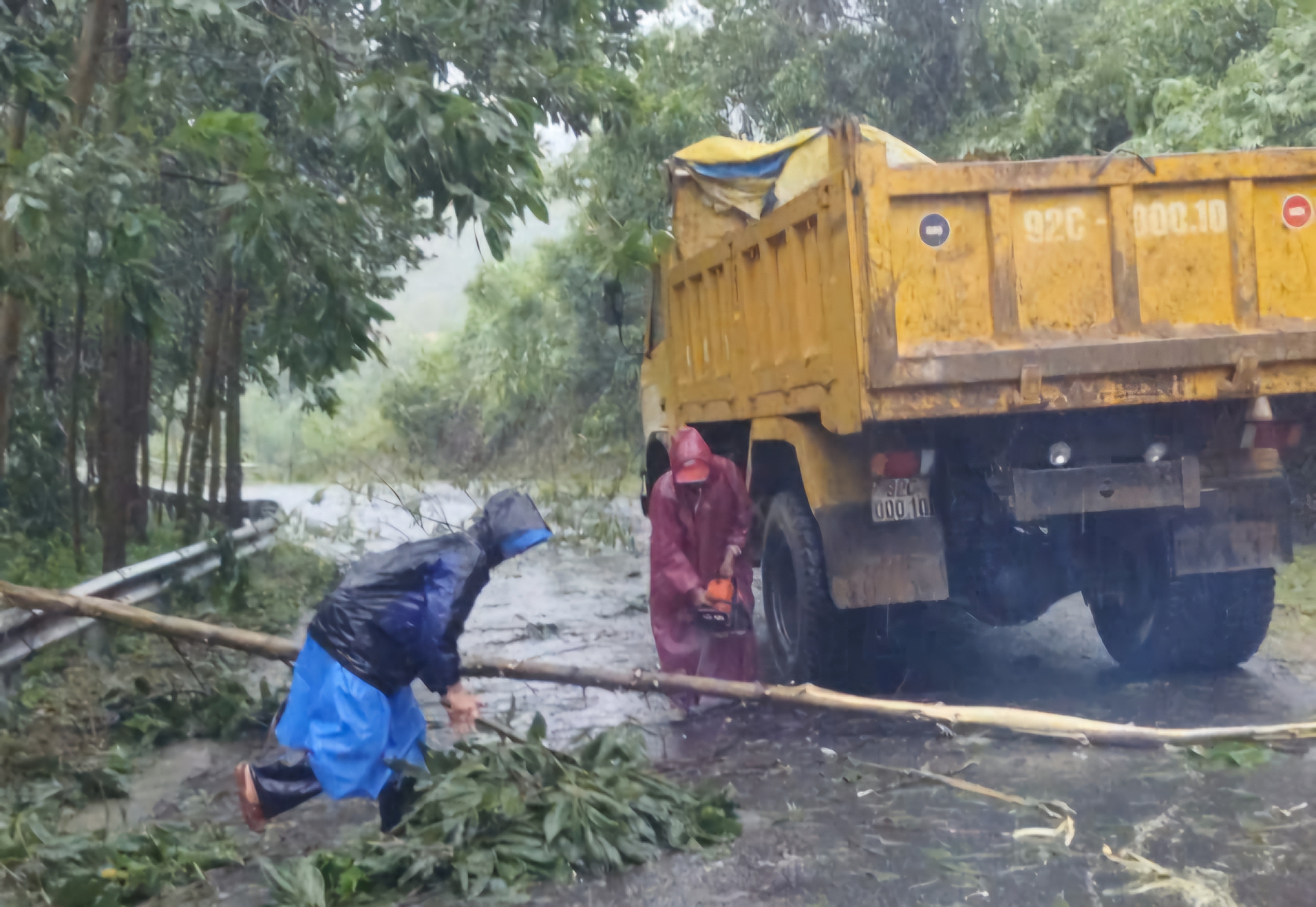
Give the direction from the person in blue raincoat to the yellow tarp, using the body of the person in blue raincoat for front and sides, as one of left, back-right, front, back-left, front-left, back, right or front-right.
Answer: front-left

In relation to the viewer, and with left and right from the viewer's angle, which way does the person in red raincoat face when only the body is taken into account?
facing the viewer

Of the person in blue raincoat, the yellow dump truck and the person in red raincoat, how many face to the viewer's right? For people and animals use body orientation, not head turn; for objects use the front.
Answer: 1

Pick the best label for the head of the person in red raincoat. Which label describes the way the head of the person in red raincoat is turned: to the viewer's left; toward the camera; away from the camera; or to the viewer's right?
toward the camera

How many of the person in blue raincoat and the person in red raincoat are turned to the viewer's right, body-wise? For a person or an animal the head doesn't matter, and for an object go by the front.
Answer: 1

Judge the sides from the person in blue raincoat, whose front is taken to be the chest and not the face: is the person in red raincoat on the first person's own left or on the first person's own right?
on the first person's own left

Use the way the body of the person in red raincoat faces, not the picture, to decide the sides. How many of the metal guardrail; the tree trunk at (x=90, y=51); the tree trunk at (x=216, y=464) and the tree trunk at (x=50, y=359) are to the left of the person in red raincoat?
0

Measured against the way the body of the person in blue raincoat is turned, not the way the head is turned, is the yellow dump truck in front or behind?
in front

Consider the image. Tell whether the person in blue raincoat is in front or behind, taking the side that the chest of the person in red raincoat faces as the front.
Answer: in front

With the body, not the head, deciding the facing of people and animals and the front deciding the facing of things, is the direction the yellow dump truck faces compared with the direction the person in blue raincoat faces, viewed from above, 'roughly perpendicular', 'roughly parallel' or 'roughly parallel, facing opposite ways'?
roughly perpendicular

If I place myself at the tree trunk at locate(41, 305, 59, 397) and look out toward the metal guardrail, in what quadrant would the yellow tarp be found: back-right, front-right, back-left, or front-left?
front-left

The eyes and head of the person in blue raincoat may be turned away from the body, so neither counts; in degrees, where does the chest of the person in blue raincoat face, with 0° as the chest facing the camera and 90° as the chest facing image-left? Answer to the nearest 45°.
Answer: approximately 270°

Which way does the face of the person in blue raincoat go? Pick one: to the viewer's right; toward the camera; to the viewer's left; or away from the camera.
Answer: to the viewer's right

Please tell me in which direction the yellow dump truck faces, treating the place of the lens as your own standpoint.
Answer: facing away from the viewer and to the left of the viewer

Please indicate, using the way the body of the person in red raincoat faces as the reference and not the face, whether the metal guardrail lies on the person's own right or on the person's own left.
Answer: on the person's own right

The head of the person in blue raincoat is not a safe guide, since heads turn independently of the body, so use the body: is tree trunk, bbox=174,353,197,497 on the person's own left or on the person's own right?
on the person's own left
